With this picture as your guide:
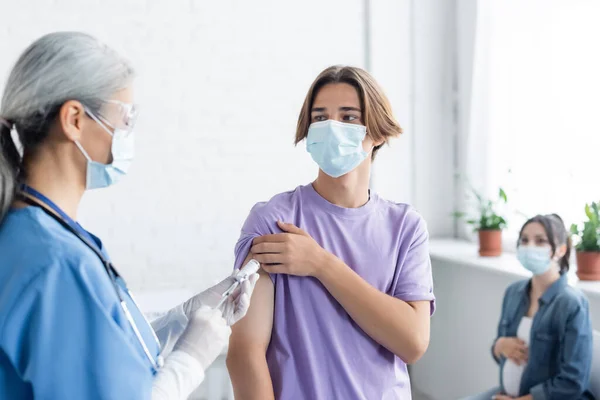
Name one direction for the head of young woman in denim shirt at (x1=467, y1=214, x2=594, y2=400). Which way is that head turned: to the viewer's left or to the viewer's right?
to the viewer's left

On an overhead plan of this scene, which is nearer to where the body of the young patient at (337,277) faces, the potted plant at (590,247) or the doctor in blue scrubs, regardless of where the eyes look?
the doctor in blue scrubs

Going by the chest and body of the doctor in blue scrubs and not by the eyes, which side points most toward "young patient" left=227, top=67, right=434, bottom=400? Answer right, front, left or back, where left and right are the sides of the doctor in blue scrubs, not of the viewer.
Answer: front

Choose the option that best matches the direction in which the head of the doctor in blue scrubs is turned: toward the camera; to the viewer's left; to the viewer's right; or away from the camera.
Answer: to the viewer's right

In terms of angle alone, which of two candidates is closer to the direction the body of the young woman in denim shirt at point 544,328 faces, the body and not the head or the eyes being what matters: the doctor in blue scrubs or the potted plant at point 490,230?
the doctor in blue scrubs

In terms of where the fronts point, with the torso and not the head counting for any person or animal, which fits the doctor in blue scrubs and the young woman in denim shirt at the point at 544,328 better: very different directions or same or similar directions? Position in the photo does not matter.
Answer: very different directions

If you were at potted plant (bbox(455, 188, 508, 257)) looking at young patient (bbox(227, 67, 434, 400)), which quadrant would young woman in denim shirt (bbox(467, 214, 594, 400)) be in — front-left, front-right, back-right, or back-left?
front-left

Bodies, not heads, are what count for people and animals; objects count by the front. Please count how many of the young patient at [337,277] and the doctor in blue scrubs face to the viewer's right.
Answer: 1

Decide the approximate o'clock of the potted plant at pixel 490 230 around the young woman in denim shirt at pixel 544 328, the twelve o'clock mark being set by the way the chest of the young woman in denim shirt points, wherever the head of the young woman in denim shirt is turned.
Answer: The potted plant is roughly at 4 o'clock from the young woman in denim shirt.

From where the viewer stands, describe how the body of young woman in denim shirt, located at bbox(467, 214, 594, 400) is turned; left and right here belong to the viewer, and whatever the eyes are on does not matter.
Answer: facing the viewer and to the left of the viewer

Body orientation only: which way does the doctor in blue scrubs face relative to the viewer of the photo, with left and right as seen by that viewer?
facing to the right of the viewer

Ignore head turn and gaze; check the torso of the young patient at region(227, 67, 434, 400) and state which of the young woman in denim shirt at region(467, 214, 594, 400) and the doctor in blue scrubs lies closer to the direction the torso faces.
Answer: the doctor in blue scrubs

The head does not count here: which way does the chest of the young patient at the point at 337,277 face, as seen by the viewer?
toward the camera

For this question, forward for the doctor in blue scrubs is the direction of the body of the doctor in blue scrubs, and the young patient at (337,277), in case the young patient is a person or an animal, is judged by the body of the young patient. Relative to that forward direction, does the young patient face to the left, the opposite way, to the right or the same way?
to the right

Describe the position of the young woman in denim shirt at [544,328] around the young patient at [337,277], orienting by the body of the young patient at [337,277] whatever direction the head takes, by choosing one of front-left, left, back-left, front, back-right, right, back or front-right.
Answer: back-left

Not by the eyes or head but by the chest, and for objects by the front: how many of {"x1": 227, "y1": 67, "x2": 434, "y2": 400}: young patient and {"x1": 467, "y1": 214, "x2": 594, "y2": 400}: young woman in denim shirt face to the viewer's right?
0

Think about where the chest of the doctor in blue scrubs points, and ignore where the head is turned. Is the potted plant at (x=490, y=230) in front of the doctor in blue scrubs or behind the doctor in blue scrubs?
in front

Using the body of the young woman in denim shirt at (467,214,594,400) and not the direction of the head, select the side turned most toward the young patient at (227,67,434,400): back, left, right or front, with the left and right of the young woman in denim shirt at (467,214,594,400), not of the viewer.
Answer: front
